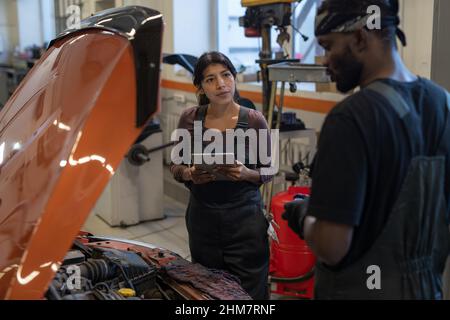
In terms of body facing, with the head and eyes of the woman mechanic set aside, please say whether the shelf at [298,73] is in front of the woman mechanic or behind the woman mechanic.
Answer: behind

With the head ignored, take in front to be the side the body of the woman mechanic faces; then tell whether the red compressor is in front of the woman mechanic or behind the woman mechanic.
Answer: behind

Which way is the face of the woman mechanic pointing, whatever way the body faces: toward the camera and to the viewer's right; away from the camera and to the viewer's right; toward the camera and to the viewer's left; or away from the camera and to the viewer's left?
toward the camera and to the viewer's right

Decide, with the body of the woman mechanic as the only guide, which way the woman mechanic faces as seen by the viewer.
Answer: toward the camera
